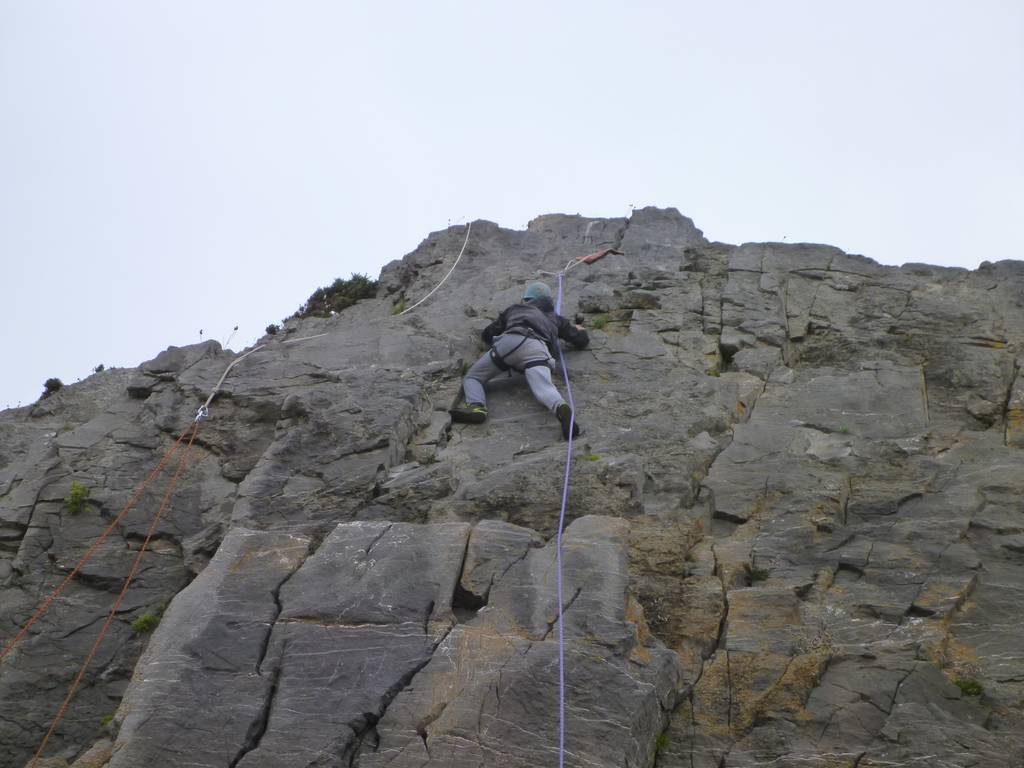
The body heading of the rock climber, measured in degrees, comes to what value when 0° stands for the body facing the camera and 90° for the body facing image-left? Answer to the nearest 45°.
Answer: approximately 180°

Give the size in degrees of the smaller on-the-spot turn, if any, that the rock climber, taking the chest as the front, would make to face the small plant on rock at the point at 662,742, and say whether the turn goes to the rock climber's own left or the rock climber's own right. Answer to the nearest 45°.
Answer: approximately 180°

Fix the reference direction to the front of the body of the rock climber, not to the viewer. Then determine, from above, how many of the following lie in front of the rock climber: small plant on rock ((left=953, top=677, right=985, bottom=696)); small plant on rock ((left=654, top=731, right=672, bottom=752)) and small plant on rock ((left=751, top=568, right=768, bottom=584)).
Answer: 0

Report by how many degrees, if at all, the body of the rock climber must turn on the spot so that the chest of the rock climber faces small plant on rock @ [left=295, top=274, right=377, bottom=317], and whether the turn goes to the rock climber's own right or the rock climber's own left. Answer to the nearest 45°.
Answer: approximately 45° to the rock climber's own left

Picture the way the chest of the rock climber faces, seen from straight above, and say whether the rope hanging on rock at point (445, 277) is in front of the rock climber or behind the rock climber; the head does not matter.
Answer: in front

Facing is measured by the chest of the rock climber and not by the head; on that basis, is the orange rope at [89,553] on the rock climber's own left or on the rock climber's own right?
on the rock climber's own left

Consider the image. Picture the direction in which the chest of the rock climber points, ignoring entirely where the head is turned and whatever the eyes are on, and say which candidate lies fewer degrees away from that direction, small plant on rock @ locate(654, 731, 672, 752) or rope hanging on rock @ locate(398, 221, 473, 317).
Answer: the rope hanging on rock

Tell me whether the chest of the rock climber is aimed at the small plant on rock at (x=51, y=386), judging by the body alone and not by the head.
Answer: no

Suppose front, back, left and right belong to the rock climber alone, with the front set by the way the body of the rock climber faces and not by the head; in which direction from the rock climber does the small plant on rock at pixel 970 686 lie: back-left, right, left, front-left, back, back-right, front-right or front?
back-right

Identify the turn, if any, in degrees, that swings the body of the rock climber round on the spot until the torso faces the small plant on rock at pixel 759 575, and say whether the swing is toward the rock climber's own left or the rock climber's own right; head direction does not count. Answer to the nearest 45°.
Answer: approximately 135° to the rock climber's own right

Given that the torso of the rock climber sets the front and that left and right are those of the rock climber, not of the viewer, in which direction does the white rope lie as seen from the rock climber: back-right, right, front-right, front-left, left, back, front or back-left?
left
